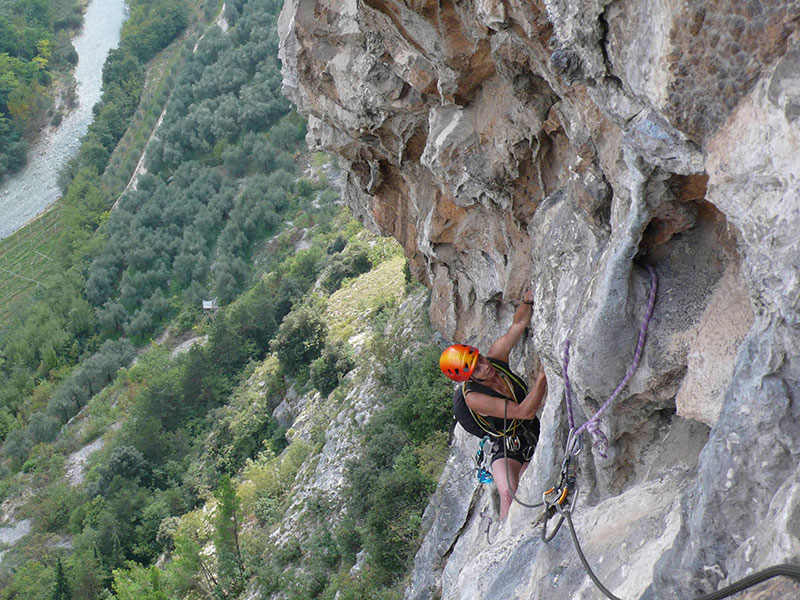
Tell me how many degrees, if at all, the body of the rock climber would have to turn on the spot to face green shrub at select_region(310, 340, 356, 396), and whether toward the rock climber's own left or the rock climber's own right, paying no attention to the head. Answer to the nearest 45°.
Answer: approximately 135° to the rock climber's own left

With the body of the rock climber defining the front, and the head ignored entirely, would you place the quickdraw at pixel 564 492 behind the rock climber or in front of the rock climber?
in front

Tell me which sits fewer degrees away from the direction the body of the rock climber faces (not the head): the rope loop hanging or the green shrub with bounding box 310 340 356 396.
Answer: the rope loop hanging

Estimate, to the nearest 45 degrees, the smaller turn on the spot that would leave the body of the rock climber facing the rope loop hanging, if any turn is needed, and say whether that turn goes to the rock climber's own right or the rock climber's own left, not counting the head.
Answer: approximately 45° to the rock climber's own right

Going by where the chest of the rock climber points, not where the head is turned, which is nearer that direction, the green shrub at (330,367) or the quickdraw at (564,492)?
the quickdraw

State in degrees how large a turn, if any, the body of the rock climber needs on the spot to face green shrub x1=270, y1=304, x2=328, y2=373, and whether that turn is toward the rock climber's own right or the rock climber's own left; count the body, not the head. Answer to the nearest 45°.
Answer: approximately 135° to the rock climber's own left
